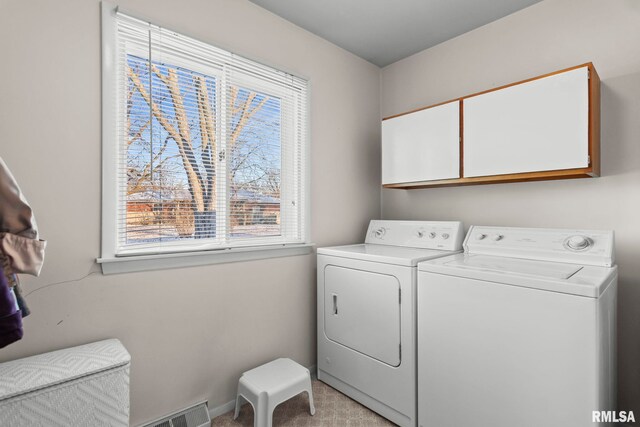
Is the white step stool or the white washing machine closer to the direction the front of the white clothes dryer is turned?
the white step stool

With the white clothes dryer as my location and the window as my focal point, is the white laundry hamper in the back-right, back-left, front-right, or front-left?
front-left

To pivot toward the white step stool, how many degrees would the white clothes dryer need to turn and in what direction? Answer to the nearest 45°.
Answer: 0° — it already faces it

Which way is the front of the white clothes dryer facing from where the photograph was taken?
facing the viewer and to the left of the viewer

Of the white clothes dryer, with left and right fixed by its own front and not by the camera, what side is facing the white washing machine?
left

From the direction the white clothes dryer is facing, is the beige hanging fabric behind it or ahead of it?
ahead

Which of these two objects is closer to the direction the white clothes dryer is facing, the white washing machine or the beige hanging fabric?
the beige hanging fabric

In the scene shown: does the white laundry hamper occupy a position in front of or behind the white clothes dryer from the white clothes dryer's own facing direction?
in front
